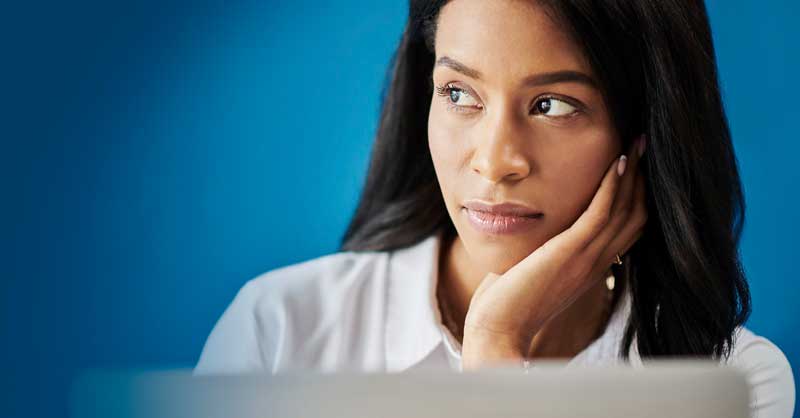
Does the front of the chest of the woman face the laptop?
yes

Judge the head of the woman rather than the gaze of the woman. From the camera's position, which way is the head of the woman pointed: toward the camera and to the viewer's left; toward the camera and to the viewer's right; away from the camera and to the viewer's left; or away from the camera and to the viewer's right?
toward the camera and to the viewer's left

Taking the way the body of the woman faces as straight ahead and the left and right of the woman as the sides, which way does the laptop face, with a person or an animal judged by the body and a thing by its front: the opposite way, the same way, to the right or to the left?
the opposite way

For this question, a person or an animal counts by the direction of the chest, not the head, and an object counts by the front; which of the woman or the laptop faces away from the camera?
the laptop

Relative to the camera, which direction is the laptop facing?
away from the camera

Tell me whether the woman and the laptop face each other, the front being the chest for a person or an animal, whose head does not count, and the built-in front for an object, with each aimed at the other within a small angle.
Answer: yes

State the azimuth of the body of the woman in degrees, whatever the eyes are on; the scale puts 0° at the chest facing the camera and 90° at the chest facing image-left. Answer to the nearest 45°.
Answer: approximately 0°

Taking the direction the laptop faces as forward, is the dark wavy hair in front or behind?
in front

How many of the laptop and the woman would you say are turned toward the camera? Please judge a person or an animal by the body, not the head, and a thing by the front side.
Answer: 1

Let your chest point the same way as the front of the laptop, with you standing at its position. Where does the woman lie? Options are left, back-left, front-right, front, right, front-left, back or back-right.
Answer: front
